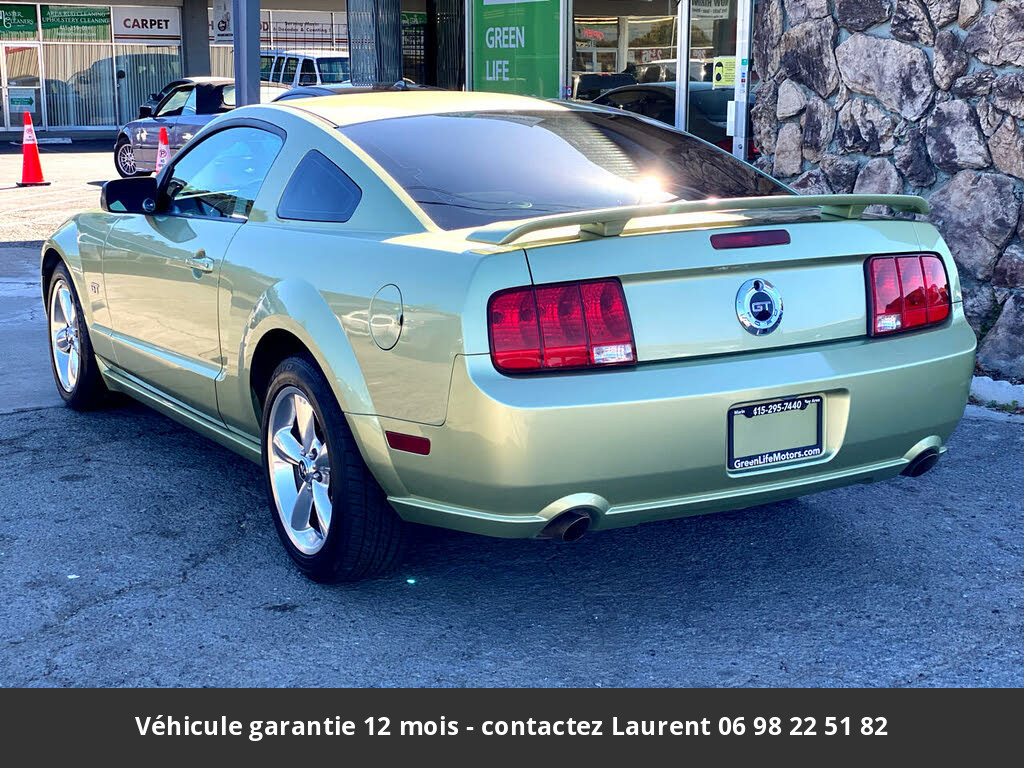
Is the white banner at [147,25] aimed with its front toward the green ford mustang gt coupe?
yes

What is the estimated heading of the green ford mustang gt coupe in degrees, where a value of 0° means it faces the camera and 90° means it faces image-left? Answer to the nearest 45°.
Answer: approximately 135°

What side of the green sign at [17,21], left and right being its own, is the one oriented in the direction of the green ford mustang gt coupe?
front

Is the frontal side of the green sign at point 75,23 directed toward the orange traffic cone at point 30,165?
yes

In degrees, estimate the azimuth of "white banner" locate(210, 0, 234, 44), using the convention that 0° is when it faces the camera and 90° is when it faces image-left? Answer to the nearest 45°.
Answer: approximately 0°

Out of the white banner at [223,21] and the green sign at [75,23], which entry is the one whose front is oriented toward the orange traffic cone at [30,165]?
the green sign

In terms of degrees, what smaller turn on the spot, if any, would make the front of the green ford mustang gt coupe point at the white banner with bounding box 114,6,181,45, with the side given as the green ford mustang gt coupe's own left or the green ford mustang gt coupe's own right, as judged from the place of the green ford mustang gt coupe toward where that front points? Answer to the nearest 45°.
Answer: approximately 45° to the green ford mustang gt coupe's own right

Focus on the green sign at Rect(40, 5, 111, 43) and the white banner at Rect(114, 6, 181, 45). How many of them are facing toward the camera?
2

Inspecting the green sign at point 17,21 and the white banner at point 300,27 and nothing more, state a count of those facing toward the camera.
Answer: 2

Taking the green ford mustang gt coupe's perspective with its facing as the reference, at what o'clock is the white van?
The white van is roughly at 1 o'clock from the green ford mustang gt coupe.

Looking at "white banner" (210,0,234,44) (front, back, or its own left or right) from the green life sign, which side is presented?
left

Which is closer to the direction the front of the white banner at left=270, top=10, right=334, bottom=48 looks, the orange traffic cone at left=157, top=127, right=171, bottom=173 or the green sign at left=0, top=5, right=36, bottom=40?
the orange traffic cone
